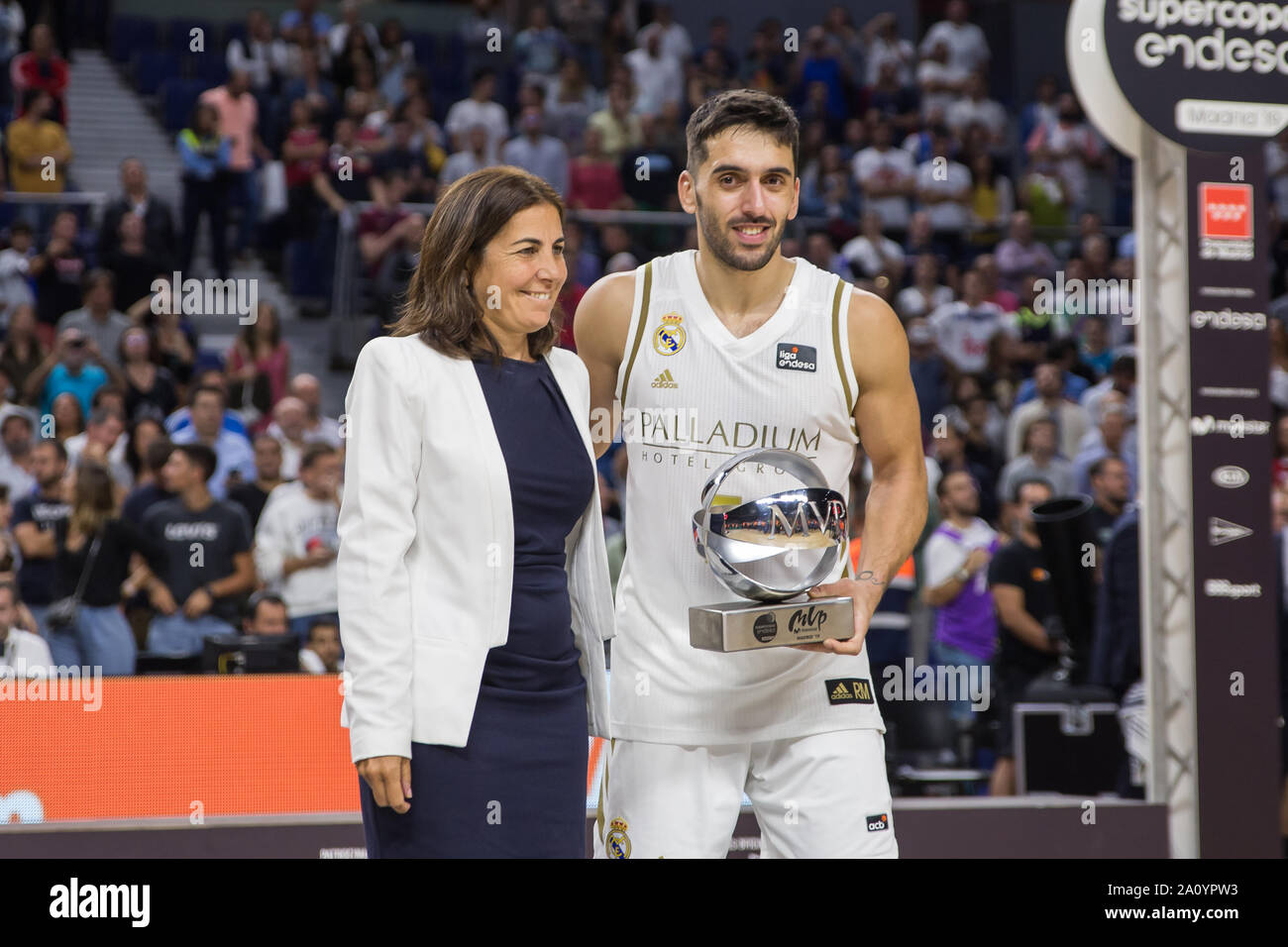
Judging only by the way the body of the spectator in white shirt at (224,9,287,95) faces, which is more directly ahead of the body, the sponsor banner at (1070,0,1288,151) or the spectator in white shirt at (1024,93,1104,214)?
the sponsor banner

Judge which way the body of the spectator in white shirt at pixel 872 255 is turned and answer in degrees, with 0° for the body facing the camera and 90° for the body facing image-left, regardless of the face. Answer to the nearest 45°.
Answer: approximately 0°

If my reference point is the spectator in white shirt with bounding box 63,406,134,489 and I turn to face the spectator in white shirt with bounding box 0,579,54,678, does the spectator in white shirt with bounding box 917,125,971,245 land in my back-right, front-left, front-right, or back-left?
back-left

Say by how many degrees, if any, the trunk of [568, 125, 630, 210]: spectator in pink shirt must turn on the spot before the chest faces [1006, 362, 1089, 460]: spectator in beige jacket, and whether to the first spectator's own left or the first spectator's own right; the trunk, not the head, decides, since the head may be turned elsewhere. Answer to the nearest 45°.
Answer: approximately 45° to the first spectator's own left

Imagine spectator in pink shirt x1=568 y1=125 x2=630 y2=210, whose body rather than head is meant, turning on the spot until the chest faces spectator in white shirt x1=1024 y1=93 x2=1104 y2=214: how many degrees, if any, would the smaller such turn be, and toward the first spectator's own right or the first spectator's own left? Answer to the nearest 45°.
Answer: approximately 135° to the first spectator's own left

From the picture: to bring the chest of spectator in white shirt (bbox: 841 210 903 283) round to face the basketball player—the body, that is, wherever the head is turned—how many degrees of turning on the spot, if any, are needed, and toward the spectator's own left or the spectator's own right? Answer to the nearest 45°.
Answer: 0° — they already face them

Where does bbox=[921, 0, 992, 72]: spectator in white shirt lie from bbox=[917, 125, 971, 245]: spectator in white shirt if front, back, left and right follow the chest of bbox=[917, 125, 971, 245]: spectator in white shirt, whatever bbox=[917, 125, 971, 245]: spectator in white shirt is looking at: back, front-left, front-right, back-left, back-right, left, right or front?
back

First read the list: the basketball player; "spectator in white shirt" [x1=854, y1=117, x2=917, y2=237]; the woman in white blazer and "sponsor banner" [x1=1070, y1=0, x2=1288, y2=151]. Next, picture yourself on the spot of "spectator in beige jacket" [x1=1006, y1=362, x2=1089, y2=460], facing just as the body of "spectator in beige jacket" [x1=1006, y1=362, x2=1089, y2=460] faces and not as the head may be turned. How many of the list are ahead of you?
3
